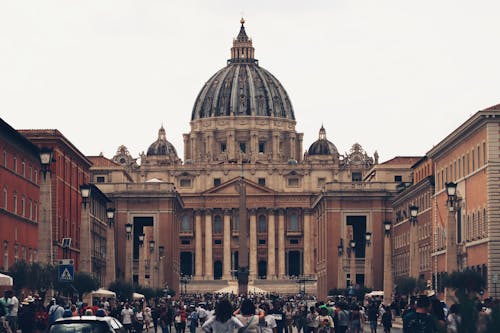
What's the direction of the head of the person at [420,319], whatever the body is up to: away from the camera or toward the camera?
away from the camera

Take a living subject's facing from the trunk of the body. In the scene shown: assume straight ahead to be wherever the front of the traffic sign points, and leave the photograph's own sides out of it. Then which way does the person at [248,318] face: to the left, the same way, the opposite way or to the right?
the opposite way

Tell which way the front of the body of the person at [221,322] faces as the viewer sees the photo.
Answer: away from the camera

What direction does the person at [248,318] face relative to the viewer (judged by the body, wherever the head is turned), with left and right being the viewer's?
facing away from the viewer

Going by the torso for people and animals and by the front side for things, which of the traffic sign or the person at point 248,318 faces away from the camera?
the person

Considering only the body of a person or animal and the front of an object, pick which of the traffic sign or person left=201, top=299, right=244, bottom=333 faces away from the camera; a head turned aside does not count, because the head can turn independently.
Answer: the person

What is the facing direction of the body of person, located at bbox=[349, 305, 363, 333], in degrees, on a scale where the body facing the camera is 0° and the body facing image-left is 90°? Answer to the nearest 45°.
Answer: approximately 180°

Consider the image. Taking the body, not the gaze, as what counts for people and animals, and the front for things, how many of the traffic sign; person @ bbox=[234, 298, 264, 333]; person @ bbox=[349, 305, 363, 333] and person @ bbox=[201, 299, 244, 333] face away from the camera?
3
